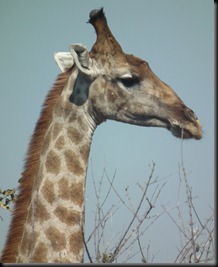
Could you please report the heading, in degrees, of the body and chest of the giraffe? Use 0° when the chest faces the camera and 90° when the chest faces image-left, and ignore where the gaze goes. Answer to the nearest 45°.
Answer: approximately 270°
